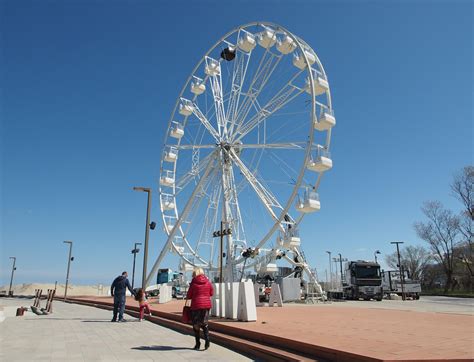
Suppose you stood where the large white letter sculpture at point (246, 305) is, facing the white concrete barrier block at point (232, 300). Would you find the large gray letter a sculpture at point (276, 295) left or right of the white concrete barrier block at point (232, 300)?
right

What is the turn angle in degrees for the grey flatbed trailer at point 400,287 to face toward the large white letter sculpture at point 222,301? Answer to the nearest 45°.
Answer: approximately 45° to its right

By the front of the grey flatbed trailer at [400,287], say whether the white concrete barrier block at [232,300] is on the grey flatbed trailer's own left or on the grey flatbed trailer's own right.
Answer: on the grey flatbed trailer's own right

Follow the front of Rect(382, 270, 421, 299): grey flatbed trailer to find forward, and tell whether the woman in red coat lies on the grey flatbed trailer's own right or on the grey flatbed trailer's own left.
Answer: on the grey flatbed trailer's own left

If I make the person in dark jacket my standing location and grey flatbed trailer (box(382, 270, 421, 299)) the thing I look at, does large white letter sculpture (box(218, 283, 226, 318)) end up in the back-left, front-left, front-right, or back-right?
front-right

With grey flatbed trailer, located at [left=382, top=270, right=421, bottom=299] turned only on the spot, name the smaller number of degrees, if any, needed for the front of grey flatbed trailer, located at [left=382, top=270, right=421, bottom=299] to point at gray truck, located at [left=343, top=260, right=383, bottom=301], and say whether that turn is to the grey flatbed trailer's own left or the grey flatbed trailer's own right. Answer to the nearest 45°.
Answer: approximately 45° to the grey flatbed trailer's own right
